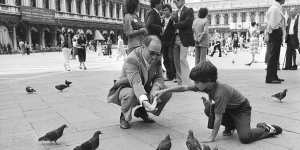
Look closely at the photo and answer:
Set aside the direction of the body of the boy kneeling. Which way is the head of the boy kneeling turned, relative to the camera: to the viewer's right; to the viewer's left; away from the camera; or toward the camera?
to the viewer's left

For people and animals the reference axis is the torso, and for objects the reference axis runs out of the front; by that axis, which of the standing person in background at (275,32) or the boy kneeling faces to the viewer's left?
the boy kneeling

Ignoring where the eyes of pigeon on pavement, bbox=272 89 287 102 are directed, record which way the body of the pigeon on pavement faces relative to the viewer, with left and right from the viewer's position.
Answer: facing to the right of the viewer

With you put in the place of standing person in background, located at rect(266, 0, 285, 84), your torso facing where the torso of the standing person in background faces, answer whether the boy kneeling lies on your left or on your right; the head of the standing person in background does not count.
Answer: on your right

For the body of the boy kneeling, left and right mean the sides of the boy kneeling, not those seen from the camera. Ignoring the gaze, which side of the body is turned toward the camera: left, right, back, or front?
left
